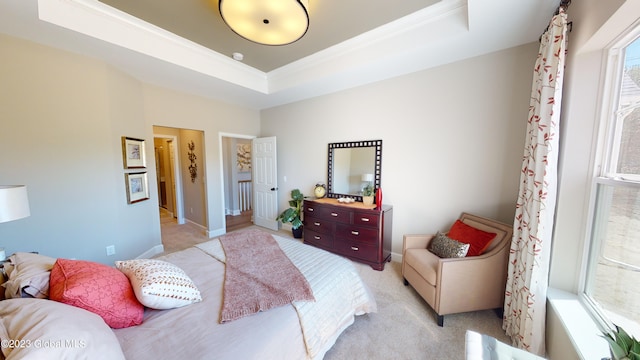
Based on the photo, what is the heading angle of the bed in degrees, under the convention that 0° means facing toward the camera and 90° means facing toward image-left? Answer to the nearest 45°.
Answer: approximately 225°

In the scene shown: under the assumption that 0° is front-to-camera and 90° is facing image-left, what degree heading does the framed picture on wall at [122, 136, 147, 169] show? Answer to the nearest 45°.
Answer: approximately 315°

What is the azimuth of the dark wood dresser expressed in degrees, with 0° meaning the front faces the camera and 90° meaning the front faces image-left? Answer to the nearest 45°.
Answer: approximately 45°

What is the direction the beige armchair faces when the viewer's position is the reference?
facing the viewer and to the left of the viewer

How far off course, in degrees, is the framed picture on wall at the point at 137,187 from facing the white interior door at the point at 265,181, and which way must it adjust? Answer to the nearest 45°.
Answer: approximately 45° to its left

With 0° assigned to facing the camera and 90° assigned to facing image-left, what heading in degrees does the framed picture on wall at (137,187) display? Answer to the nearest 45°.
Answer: approximately 315°

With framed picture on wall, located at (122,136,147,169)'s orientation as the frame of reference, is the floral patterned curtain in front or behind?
in front

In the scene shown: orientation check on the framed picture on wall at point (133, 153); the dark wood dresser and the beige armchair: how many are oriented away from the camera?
0

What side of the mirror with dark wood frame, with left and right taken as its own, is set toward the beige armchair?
left

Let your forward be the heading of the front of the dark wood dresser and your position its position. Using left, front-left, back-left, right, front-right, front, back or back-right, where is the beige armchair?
left

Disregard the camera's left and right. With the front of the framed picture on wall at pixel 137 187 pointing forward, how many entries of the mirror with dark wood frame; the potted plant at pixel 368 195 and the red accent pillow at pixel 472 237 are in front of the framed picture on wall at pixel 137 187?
3
